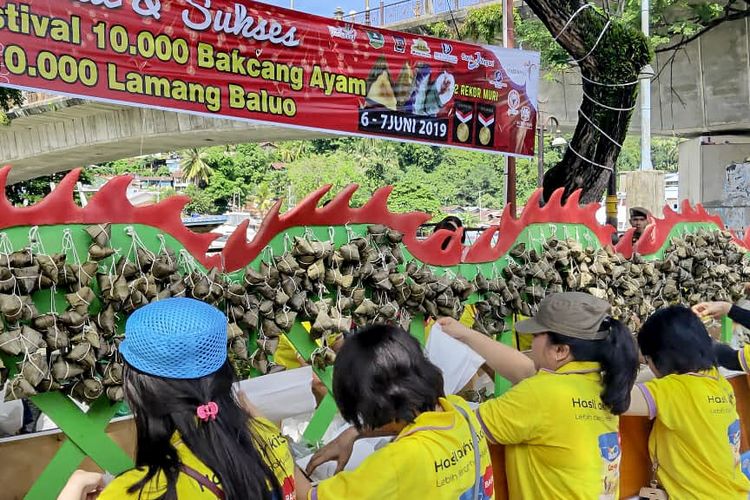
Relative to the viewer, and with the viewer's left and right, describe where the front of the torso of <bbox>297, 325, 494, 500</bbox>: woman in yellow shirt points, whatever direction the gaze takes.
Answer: facing away from the viewer and to the left of the viewer

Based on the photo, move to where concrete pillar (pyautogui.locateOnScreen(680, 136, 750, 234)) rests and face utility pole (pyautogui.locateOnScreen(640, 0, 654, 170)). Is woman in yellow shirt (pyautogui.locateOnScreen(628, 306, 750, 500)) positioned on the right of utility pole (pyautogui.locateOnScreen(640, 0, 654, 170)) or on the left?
left

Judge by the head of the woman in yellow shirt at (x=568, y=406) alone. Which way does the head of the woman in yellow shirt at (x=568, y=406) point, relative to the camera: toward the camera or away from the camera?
away from the camera

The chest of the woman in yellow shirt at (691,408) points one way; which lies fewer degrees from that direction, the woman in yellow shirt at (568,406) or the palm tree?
the palm tree

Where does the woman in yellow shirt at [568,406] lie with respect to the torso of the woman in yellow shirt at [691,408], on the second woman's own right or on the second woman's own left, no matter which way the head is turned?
on the second woman's own left

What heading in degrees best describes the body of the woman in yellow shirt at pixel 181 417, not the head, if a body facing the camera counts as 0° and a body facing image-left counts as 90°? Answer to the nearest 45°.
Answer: approximately 135°

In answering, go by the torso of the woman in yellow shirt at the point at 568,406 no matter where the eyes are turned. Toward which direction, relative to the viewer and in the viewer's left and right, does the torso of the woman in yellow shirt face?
facing away from the viewer and to the left of the viewer
